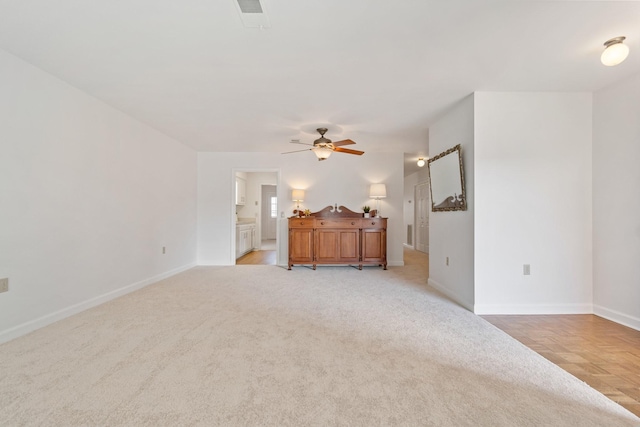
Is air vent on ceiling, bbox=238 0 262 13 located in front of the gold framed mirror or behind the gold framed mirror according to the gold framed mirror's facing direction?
in front

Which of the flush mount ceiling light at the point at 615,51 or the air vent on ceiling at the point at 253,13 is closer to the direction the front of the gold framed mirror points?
the air vent on ceiling

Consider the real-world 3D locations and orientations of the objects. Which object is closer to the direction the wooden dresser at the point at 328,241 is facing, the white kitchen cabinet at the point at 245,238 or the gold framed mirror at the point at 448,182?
the gold framed mirror

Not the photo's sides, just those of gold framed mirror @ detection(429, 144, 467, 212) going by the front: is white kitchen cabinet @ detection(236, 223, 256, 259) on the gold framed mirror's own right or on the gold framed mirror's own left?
on the gold framed mirror's own right

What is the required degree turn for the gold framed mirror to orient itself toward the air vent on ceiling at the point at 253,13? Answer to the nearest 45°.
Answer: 0° — it already faces it

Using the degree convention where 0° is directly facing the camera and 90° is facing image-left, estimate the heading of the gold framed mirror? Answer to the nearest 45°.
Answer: approximately 45°

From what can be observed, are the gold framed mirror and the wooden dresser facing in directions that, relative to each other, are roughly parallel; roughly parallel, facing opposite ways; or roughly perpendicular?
roughly perpendicular

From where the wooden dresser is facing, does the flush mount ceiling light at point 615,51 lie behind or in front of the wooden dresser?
in front

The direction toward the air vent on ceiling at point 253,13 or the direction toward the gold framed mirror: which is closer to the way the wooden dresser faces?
the air vent on ceiling

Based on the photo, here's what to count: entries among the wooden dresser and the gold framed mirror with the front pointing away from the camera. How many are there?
0
